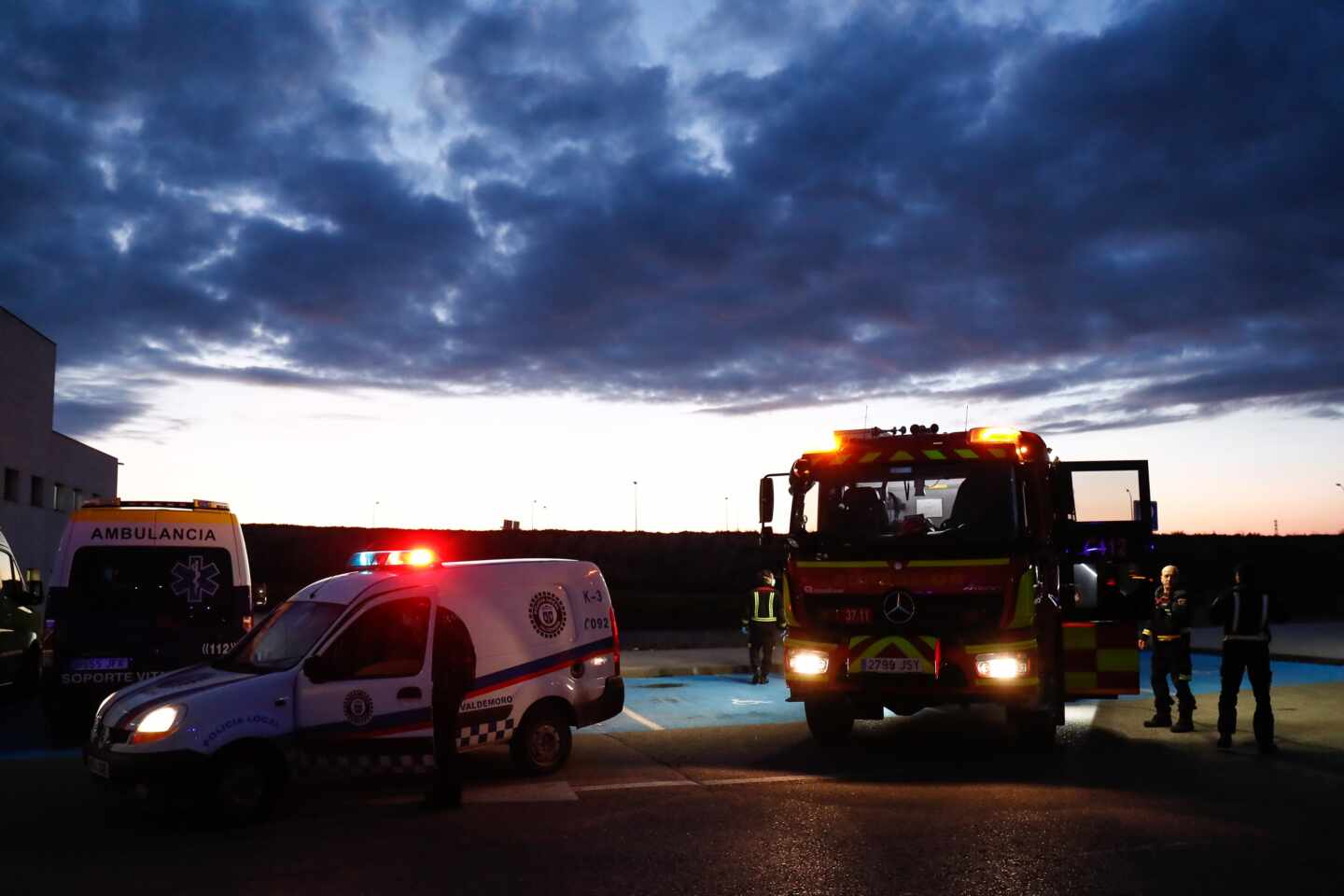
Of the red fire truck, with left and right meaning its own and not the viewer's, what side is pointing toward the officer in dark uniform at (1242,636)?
left

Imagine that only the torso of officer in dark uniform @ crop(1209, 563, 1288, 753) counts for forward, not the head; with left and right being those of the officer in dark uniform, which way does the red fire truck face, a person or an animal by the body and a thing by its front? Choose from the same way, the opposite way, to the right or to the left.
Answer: the opposite way

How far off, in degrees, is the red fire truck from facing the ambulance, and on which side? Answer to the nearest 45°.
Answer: approximately 90° to its right

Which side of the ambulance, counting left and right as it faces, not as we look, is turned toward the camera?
back

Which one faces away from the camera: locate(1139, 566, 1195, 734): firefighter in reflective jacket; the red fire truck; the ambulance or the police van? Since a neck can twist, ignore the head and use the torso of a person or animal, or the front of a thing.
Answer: the ambulance

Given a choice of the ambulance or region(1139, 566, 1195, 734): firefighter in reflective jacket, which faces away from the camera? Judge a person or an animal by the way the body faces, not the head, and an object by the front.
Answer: the ambulance

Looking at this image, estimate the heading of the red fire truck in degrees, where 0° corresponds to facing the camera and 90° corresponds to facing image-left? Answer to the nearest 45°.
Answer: approximately 0°
